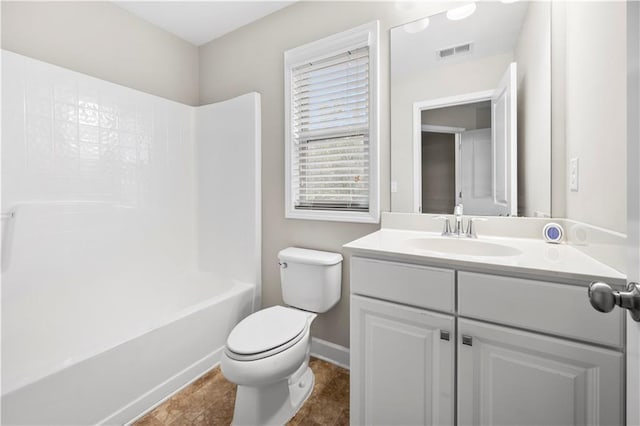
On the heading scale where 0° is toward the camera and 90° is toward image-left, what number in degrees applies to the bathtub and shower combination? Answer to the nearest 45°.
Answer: approximately 315°

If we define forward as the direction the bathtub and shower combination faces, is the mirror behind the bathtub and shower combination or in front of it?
in front

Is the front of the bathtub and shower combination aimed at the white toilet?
yes

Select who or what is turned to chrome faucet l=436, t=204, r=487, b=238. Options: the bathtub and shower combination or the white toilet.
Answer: the bathtub and shower combination

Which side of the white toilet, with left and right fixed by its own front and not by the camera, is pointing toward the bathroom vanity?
left

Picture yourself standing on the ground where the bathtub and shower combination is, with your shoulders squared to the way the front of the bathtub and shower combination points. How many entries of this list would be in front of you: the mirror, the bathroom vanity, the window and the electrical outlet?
4

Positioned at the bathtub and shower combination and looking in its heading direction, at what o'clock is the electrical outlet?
The electrical outlet is roughly at 12 o'clock from the bathtub and shower combination.

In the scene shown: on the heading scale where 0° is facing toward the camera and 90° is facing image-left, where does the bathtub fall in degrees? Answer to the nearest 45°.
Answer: approximately 315°

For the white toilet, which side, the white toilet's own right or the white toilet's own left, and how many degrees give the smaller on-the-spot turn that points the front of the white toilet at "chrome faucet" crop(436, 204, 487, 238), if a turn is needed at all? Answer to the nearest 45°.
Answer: approximately 135° to the white toilet's own left
